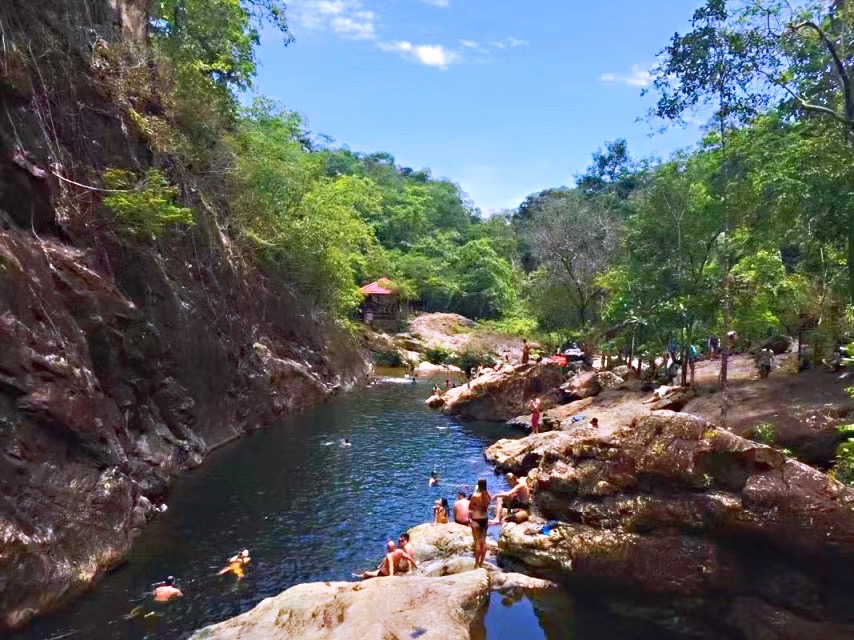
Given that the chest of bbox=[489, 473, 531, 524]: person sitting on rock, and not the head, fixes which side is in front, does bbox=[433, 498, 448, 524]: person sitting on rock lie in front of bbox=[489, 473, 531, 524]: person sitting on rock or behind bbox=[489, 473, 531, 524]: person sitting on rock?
in front

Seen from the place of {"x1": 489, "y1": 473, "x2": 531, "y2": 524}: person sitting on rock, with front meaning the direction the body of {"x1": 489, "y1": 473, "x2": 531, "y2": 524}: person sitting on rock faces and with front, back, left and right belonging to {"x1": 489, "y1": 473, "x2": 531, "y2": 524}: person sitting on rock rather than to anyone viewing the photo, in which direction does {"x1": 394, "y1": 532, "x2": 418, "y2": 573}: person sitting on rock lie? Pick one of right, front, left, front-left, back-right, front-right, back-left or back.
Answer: front-left

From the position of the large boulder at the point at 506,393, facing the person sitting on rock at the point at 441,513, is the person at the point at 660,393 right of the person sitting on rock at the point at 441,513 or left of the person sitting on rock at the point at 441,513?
left

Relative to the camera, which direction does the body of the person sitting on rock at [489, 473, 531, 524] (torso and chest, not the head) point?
to the viewer's left

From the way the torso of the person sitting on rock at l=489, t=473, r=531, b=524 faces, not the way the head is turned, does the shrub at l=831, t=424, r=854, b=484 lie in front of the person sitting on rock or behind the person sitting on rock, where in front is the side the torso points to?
behind

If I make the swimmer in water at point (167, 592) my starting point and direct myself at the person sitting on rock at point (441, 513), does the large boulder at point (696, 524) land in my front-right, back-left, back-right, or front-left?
front-right

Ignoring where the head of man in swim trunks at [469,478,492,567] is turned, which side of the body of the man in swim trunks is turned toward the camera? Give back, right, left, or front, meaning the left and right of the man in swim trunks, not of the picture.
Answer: back

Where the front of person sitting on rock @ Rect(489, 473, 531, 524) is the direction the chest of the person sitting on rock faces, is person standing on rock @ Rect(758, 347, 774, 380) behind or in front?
behind

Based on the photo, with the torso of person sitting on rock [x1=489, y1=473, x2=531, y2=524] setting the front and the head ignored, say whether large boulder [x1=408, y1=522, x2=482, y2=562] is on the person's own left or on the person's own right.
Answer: on the person's own left

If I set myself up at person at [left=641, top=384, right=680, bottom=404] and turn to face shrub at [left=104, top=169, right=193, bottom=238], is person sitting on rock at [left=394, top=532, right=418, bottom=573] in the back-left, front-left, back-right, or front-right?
front-left

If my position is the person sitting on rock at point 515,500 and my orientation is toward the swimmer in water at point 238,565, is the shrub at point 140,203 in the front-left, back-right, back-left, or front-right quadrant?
front-right

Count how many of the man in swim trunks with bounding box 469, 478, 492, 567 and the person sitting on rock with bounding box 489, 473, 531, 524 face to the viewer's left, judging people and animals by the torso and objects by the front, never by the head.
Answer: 1

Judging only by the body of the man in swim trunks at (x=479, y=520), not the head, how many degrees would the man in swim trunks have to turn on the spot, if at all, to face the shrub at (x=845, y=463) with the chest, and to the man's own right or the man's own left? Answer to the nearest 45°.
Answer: approximately 90° to the man's own right

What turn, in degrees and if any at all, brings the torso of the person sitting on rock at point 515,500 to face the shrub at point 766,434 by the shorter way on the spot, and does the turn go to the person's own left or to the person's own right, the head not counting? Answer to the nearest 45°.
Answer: approximately 180°
